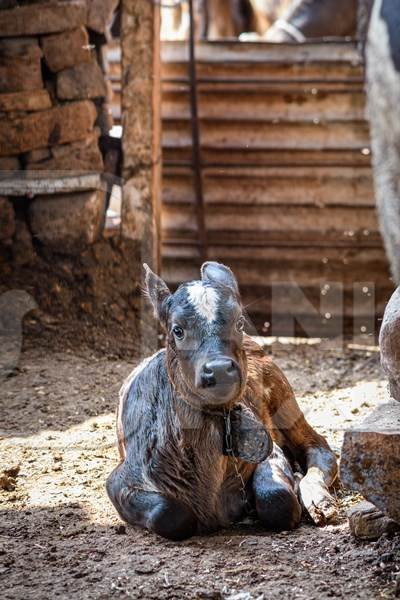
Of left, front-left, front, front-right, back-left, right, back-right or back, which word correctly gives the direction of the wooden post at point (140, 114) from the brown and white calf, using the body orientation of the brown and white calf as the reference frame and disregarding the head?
back

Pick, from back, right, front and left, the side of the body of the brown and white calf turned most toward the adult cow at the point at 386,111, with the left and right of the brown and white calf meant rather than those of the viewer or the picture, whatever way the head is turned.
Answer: back

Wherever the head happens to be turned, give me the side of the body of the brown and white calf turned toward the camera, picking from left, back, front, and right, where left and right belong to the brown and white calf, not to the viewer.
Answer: front

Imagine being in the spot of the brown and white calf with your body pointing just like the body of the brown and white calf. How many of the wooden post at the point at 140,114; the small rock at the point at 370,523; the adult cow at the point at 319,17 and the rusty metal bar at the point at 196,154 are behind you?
3

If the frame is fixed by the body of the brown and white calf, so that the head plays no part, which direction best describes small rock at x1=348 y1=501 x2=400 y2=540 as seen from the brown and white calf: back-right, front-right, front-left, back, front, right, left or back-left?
front-left

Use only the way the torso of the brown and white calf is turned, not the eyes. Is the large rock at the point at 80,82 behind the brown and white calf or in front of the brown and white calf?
behind

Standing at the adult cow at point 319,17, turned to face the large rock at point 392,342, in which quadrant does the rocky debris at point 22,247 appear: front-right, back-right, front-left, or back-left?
front-right

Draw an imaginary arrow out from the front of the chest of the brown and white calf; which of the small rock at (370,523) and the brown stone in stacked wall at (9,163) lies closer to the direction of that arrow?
the small rock

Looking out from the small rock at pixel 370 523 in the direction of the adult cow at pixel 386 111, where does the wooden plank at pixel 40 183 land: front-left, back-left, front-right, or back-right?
front-left
